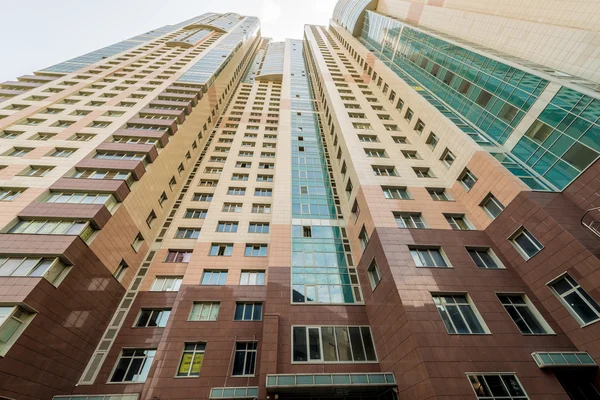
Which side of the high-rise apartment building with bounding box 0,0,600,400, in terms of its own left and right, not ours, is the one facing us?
front
